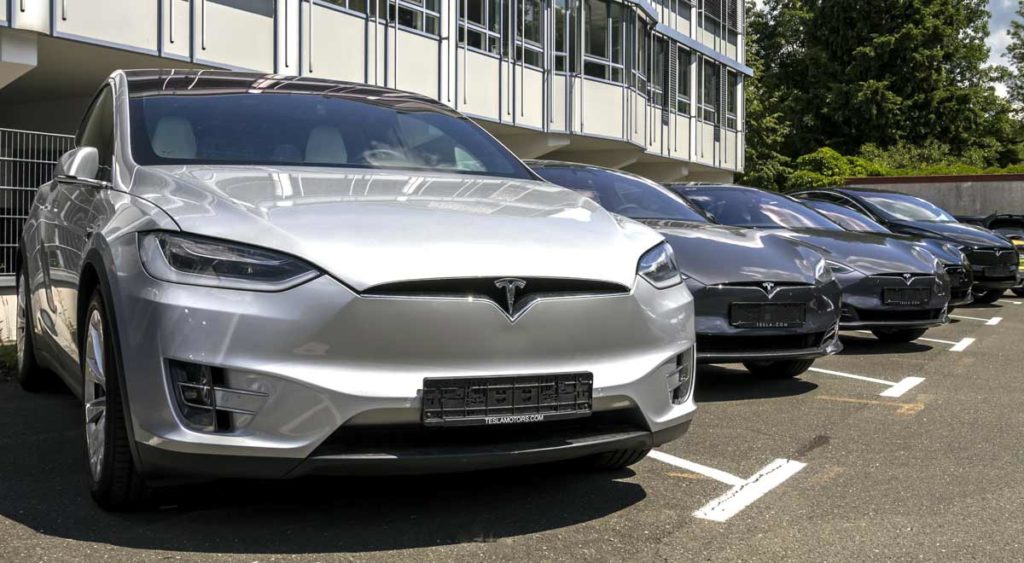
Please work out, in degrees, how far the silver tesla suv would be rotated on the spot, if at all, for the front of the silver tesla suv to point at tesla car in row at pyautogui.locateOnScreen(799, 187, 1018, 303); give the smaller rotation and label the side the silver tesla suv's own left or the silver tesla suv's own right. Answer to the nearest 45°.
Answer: approximately 90° to the silver tesla suv's own left

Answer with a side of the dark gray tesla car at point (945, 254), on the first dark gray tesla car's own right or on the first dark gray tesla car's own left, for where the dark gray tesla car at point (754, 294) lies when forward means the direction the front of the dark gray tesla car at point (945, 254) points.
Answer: on the first dark gray tesla car's own right

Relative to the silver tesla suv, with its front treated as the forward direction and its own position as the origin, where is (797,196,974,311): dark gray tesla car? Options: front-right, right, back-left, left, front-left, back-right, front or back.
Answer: left

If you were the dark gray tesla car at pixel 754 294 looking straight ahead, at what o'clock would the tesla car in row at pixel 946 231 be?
The tesla car in row is roughly at 8 o'clock from the dark gray tesla car.

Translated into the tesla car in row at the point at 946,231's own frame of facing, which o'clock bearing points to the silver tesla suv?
The silver tesla suv is roughly at 2 o'clock from the tesla car in row.

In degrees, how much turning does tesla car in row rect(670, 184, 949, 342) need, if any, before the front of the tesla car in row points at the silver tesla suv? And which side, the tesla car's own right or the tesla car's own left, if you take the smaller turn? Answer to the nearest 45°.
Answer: approximately 45° to the tesla car's own right

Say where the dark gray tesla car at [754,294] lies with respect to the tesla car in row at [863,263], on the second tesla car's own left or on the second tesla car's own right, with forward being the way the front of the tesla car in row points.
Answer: on the second tesla car's own right

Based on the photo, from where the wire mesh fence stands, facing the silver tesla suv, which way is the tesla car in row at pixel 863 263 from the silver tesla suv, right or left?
left

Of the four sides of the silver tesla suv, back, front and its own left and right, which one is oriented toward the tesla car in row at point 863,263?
left

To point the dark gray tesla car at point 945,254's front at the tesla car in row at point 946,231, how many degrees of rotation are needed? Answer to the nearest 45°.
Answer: approximately 135° to its left

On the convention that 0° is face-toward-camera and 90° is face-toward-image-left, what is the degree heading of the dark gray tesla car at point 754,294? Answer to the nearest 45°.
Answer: approximately 315°
